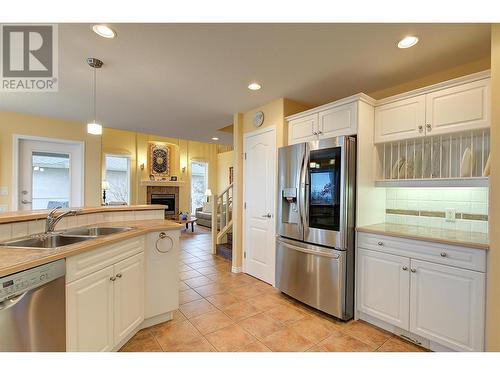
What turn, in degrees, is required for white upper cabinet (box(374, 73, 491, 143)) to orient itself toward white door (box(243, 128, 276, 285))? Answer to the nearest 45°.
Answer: approximately 45° to its right

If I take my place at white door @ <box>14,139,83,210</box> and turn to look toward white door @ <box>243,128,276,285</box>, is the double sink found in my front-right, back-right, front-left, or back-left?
front-right

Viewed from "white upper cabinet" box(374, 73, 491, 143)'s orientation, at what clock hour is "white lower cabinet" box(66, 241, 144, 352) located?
The white lower cabinet is roughly at 12 o'clock from the white upper cabinet.

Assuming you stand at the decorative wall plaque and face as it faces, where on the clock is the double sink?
The double sink is roughly at 12 o'clock from the decorative wall plaque.

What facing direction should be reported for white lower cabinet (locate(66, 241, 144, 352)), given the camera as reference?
facing the viewer and to the right of the viewer

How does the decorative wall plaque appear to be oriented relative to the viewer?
toward the camera

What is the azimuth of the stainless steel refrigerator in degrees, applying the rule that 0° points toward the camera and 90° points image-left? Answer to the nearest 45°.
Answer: approximately 45°

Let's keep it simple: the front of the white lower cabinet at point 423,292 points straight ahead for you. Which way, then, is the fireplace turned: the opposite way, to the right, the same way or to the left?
to the left

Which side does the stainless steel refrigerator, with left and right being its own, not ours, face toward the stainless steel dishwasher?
front

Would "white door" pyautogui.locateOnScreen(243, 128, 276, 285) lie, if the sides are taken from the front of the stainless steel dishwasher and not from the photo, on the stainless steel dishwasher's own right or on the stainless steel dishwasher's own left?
on the stainless steel dishwasher's own left

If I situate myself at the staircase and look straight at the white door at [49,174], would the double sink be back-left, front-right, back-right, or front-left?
front-left

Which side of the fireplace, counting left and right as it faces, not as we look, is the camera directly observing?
front

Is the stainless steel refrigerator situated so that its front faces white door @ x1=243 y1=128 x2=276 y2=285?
no

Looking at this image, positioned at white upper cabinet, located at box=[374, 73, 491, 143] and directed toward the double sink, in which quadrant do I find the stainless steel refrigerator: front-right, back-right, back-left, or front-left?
front-right

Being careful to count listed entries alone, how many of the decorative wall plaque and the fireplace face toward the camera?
2

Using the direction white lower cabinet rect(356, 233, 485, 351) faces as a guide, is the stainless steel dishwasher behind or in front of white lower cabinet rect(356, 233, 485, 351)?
in front
